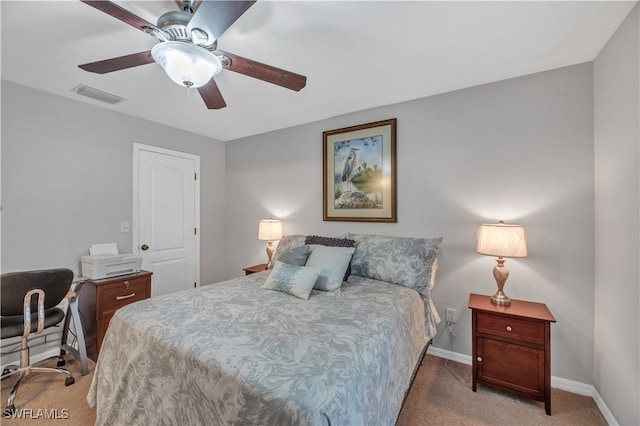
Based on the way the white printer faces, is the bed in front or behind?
in front

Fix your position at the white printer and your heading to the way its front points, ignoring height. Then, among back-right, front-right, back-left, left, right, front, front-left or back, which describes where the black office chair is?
right

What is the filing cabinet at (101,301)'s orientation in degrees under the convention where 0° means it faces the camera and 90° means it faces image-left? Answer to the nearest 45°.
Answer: approximately 315°

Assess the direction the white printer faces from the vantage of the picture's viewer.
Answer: facing the viewer and to the right of the viewer

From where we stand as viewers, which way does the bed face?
facing the viewer and to the left of the viewer
